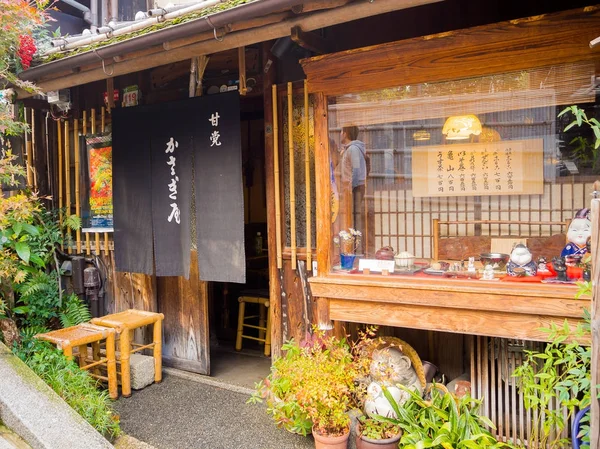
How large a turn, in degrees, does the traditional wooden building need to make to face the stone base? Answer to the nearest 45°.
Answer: approximately 45° to its right

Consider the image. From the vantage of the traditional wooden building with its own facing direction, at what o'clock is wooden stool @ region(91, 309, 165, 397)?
The wooden stool is roughly at 2 o'clock from the traditional wooden building.

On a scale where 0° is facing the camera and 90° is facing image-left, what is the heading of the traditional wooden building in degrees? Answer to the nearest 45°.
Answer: approximately 45°
